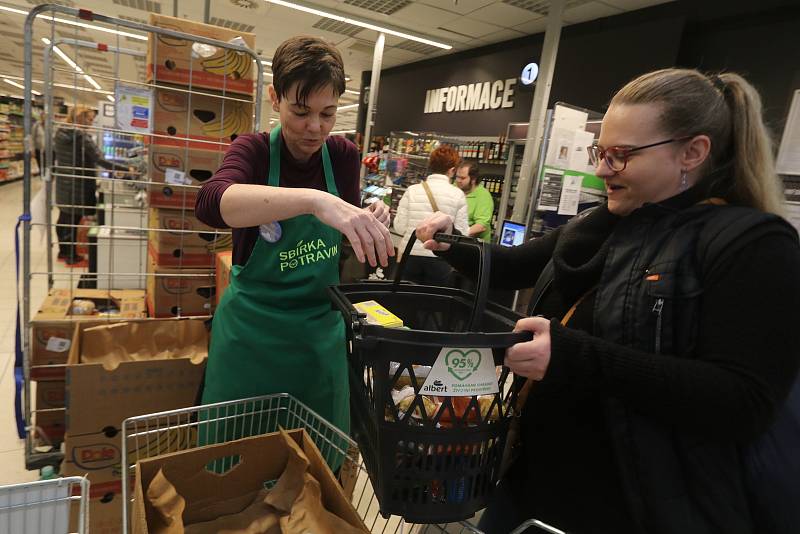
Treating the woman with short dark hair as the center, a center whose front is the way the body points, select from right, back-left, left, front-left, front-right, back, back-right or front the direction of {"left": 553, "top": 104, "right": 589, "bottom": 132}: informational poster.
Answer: left

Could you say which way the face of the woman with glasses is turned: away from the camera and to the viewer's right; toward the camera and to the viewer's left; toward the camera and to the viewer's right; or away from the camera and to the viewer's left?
toward the camera and to the viewer's left

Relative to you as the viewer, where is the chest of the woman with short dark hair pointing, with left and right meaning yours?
facing the viewer and to the right of the viewer

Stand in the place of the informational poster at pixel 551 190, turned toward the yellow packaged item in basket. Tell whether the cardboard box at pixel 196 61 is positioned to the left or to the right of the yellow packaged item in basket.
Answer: right

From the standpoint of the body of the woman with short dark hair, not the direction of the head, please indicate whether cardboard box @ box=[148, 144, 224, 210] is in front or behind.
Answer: behind

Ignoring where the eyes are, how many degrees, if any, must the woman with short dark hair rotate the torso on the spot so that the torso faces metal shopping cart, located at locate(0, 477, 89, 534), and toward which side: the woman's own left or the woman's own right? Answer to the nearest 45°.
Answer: approximately 90° to the woman's own right

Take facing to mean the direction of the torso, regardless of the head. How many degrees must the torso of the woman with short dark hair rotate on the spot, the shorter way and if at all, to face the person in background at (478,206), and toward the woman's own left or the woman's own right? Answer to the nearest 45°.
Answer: approximately 90° to the woman's own left

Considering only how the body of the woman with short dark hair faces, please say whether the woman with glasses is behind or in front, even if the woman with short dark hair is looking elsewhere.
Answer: in front

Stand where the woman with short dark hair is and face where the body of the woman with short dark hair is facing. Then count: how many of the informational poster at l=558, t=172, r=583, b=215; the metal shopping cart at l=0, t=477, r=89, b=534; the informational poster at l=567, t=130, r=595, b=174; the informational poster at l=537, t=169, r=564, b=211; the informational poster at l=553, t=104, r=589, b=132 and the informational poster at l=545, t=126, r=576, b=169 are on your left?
5

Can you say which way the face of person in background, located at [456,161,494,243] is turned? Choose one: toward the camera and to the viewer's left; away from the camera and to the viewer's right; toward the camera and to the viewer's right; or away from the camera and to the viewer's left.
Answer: toward the camera and to the viewer's left

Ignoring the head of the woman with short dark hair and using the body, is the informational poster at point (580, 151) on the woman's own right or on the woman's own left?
on the woman's own left
